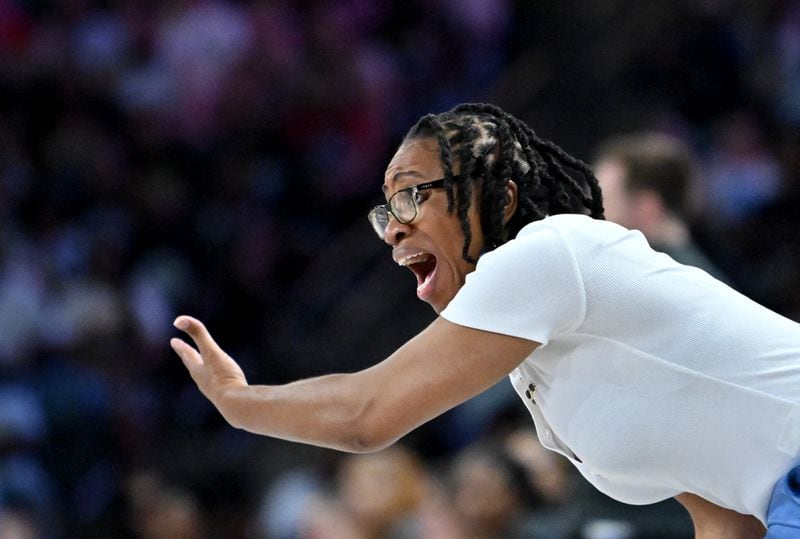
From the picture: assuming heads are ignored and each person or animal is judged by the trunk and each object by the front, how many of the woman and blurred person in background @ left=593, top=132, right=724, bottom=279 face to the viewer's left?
2

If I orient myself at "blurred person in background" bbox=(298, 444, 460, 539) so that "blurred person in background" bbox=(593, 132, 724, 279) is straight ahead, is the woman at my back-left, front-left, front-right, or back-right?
front-right

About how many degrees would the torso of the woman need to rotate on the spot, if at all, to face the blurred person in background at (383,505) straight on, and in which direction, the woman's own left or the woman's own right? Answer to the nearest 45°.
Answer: approximately 90° to the woman's own right

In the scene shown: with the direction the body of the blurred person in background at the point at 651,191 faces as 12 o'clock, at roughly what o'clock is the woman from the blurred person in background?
The woman is roughly at 9 o'clock from the blurred person in background.

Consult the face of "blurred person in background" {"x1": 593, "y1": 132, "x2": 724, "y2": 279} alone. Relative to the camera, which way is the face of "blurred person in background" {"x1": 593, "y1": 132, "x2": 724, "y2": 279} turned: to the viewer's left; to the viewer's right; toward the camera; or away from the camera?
to the viewer's left

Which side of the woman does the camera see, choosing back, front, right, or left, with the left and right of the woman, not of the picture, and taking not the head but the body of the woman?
left

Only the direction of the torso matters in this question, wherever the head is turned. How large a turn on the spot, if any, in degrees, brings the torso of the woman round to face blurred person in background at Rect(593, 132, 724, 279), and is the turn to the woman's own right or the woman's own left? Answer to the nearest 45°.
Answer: approximately 90° to the woman's own right

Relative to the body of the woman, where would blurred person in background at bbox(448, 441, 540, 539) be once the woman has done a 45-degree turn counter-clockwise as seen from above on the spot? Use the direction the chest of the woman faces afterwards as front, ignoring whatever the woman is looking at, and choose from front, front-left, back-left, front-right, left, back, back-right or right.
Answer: back-right

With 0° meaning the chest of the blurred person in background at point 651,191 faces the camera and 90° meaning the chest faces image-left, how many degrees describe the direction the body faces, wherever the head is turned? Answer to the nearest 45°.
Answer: approximately 90°

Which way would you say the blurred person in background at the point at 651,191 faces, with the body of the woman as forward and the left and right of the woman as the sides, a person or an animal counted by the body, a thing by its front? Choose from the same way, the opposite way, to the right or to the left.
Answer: the same way
